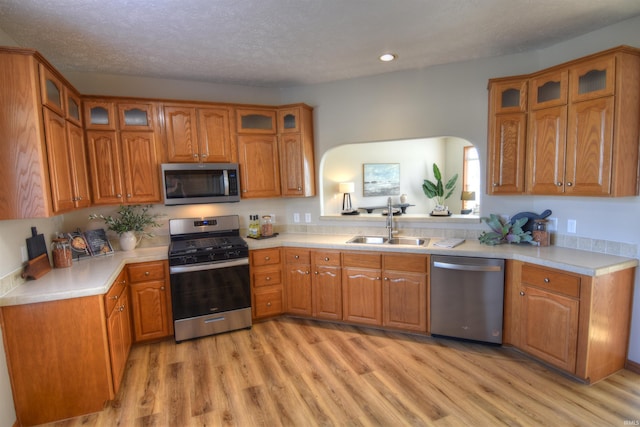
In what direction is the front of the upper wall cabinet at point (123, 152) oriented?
toward the camera

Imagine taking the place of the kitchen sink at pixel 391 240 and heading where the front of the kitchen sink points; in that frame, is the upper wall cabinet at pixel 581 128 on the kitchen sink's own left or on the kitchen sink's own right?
on the kitchen sink's own left

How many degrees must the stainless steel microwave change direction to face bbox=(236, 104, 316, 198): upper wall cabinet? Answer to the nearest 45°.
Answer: approximately 90° to its left

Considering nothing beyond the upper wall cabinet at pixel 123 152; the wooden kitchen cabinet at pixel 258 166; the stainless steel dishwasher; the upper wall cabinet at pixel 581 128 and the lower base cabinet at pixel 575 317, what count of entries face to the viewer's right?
0

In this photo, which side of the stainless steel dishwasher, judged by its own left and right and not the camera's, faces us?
front

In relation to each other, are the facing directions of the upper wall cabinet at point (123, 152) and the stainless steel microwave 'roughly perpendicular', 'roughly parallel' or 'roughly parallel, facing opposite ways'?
roughly parallel

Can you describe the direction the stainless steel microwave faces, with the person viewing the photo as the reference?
facing the viewer

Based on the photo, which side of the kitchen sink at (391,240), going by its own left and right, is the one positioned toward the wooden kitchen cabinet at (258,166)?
right

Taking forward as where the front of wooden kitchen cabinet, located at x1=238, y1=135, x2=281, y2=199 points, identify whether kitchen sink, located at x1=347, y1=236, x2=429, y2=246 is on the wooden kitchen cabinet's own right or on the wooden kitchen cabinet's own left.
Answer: on the wooden kitchen cabinet's own left

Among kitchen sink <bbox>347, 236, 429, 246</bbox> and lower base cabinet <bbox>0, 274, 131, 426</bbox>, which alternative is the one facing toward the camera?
the kitchen sink

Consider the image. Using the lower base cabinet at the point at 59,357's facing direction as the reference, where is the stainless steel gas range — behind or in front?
in front

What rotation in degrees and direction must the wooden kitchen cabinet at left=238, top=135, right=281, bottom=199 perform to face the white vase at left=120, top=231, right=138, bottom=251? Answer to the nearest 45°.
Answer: approximately 90° to its right
